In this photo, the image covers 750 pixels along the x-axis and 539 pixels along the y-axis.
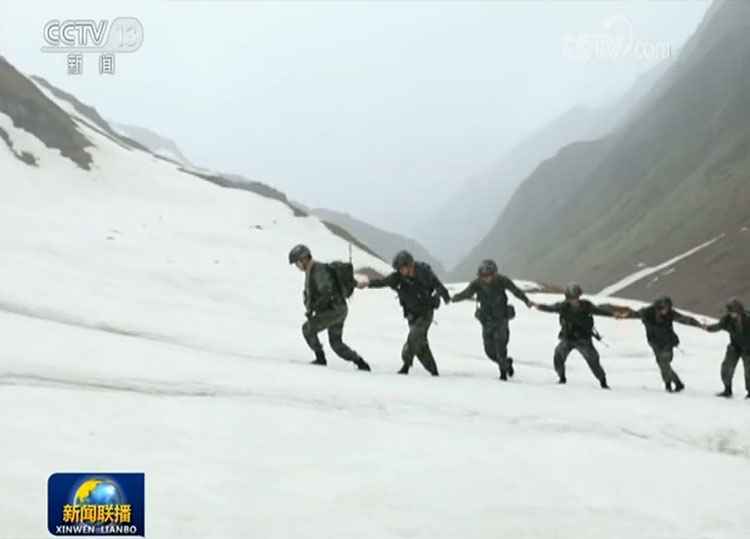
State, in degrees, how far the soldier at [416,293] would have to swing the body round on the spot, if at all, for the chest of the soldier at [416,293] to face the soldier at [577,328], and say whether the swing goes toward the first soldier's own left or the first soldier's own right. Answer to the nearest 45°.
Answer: approximately 135° to the first soldier's own left

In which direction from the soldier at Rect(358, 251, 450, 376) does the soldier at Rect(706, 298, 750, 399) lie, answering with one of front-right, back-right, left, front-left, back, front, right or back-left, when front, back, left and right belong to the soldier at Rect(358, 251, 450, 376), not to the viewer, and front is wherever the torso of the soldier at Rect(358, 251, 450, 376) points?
back-left

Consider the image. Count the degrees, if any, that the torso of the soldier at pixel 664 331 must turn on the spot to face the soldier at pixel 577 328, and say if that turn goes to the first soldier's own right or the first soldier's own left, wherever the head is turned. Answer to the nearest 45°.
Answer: approximately 45° to the first soldier's own right

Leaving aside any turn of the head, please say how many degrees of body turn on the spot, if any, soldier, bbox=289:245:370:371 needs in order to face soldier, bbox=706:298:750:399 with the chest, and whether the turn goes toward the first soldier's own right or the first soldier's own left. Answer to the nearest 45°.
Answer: approximately 180°

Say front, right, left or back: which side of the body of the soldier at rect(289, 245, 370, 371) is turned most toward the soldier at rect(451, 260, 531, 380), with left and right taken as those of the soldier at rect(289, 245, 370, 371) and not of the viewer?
back

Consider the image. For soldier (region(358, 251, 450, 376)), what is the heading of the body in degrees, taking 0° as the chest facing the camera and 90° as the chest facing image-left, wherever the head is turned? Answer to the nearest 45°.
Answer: approximately 45°

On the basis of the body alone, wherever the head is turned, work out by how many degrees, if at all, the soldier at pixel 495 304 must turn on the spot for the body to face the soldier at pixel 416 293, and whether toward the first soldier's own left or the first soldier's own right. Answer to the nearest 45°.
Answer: approximately 45° to the first soldier's own right

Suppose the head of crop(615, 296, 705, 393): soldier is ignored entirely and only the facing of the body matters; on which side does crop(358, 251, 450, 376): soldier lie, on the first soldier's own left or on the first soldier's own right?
on the first soldier's own right

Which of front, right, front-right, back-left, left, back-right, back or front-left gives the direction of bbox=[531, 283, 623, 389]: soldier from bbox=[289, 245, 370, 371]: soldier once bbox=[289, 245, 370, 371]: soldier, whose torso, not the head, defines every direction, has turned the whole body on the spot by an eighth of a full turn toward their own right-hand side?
back-right

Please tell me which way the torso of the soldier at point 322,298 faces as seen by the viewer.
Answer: to the viewer's left
